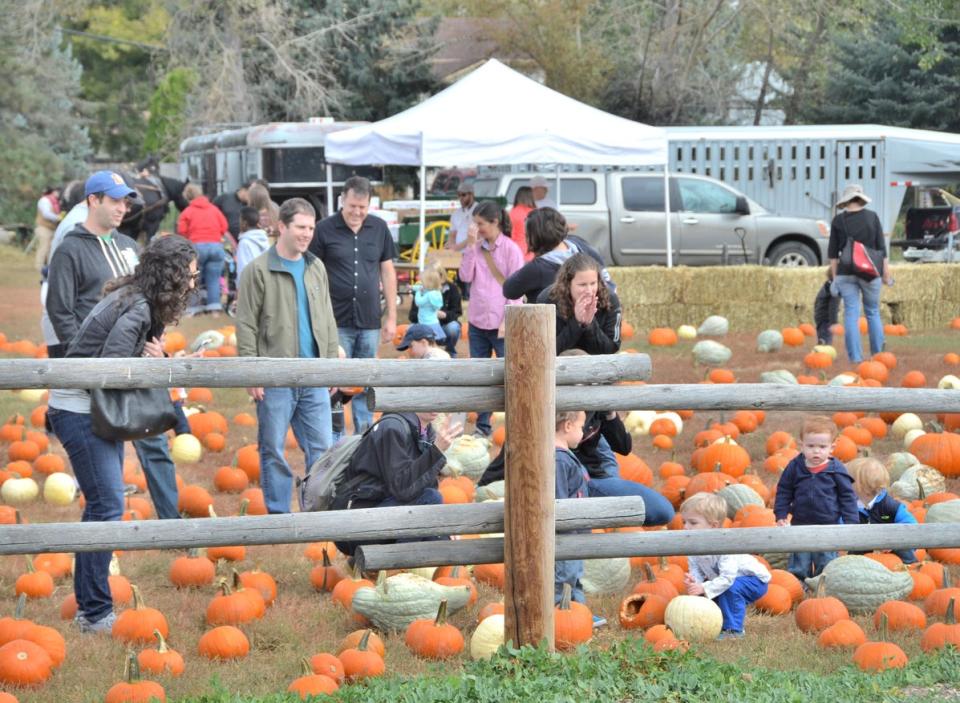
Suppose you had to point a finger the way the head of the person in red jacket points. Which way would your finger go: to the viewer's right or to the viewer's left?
to the viewer's left

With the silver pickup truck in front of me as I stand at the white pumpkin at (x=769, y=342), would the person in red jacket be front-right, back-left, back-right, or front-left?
front-left

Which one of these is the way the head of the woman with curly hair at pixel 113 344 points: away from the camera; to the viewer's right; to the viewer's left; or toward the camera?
to the viewer's right

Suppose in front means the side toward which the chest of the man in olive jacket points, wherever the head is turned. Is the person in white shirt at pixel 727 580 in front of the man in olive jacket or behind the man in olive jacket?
in front

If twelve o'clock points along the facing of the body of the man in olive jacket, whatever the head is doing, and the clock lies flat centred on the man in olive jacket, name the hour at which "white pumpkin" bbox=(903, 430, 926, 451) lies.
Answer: The white pumpkin is roughly at 10 o'clock from the man in olive jacket.

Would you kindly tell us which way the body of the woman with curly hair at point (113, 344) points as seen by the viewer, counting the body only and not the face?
to the viewer's right

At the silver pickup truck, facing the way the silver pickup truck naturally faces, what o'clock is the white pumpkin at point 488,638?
The white pumpkin is roughly at 3 o'clock from the silver pickup truck.

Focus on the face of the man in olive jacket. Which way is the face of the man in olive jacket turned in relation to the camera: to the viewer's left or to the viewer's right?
to the viewer's right

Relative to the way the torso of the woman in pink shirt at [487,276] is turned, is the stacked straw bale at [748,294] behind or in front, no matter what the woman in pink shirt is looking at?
behind

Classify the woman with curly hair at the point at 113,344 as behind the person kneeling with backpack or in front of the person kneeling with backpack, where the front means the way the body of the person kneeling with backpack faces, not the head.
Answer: behind

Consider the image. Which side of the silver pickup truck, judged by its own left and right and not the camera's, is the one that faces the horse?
back

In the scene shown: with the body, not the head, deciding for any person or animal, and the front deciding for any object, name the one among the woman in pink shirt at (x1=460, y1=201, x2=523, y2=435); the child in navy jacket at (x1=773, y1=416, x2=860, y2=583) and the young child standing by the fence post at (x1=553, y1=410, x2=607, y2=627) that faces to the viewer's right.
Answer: the young child standing by the fence post

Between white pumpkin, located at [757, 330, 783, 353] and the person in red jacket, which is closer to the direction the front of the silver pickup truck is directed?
the white pumpkin
